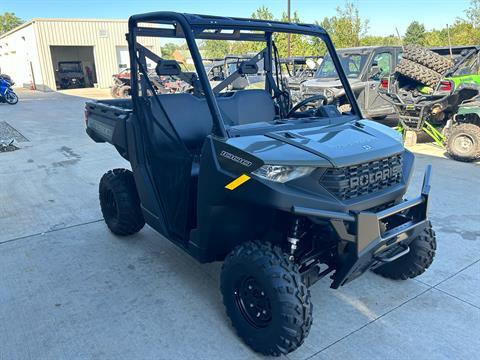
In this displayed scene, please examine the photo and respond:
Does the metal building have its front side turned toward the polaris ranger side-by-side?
yes

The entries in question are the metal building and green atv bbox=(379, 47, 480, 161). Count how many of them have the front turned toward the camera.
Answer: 1

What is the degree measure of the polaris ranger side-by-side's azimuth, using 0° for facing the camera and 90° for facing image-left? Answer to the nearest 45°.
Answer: approximately 315°

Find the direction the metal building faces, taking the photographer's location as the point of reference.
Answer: facing the viewer

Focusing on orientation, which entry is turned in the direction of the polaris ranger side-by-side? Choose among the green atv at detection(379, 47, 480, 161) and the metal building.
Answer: the metal building

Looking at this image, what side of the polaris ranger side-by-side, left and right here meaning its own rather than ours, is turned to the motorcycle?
back

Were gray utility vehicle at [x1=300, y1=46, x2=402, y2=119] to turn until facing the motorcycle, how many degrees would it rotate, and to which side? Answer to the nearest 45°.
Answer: approximately 45° to its right
